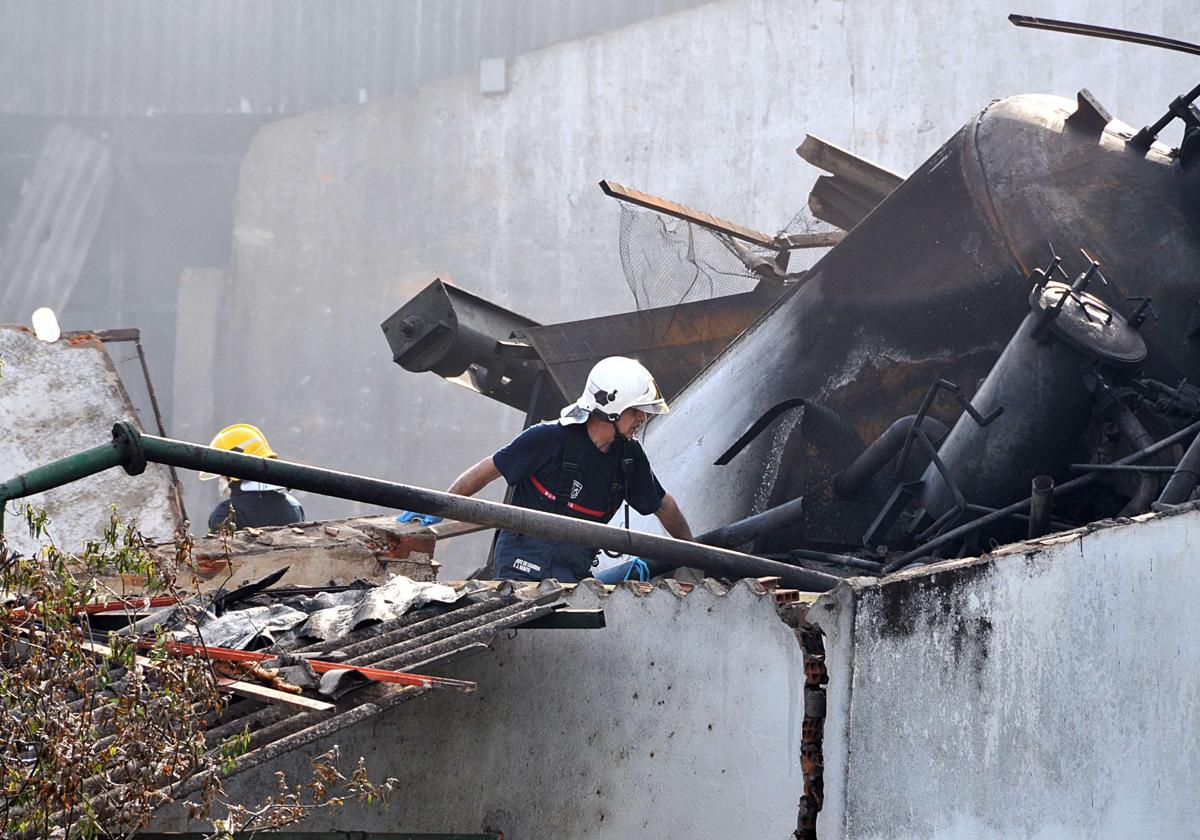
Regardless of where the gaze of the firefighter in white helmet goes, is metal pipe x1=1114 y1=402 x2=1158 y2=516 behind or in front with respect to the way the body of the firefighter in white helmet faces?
in front

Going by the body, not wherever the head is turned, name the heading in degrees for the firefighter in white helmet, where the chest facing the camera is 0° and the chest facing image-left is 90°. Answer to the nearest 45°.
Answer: approximately 315°

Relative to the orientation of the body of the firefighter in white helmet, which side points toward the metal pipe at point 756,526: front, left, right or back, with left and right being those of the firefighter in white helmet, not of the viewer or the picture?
left

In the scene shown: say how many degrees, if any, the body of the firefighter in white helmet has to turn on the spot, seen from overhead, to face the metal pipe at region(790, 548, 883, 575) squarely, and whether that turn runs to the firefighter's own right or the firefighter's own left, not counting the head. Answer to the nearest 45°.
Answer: approximately 45° to the firefighter's own left

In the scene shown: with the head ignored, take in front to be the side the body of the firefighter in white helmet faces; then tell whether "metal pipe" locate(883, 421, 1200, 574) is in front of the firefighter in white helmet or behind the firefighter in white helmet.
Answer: in front

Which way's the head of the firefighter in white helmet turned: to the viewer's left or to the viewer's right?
to the viewer's right

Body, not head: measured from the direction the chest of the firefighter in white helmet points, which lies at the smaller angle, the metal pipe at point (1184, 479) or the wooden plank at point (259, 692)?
the metal pipe

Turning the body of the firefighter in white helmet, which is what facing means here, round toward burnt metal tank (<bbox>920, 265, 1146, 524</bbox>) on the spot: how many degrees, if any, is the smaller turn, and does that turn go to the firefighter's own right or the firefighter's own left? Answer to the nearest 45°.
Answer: approximately 45° to the firefighter's own left

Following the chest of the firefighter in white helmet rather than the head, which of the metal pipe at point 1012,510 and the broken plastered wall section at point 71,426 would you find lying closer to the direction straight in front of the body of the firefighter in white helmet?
the metal pipe

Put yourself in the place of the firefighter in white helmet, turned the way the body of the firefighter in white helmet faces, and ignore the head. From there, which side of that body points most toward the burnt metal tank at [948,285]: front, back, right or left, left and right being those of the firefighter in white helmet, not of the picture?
left

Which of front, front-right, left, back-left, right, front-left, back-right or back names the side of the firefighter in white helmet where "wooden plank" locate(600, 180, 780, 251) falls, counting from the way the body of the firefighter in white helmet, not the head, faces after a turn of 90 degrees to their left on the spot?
front-left

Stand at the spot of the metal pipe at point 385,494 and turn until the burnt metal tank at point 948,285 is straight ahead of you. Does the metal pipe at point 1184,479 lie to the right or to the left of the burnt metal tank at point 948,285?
right
